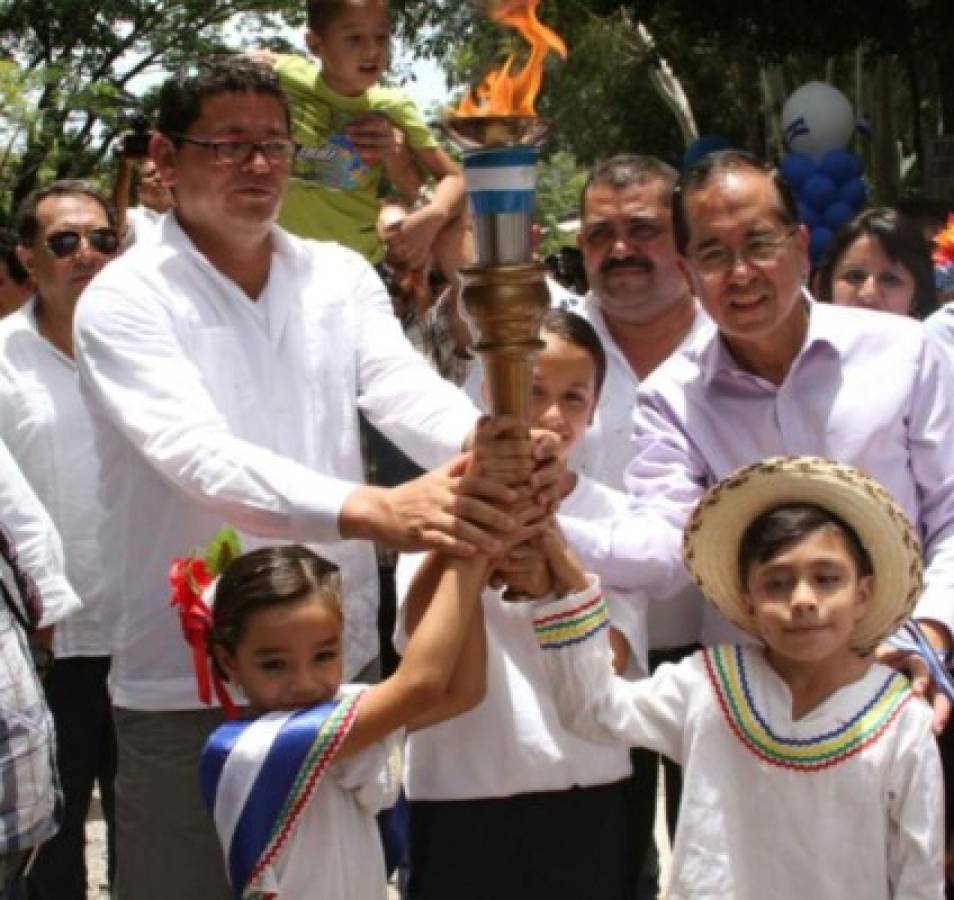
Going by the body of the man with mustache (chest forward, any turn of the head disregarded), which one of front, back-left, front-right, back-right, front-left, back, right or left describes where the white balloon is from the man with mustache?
back

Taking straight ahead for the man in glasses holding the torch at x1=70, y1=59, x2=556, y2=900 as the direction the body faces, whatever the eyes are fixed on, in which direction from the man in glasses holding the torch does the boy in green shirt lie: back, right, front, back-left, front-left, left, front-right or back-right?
back-left

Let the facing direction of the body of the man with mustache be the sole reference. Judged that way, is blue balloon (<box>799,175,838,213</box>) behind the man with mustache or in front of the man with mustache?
behind

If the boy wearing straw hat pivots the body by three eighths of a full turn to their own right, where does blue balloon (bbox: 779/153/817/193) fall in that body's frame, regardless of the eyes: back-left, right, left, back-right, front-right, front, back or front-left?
front-right

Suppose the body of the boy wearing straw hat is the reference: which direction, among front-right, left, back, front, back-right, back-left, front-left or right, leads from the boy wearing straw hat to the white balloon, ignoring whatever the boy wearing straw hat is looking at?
back

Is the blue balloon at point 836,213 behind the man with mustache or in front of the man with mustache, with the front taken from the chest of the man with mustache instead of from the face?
behind

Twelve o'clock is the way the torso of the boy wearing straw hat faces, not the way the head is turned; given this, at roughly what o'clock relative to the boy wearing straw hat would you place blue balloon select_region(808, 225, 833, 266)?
The blue balloon is roughly at 6 o'clock from the boy wearing straw hat.

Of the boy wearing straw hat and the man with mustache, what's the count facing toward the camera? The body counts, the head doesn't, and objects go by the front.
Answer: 2

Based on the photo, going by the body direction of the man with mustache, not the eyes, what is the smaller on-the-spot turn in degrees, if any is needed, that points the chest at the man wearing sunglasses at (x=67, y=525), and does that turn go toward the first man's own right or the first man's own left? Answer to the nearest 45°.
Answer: approximately 90° to the first man's own right

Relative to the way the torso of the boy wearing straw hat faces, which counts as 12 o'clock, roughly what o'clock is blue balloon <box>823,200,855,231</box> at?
The blue balloon is roughly at 6 o'clock from the boy wearing straw hat.

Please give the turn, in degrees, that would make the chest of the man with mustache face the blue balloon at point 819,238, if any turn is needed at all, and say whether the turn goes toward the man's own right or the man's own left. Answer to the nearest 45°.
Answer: approximately 180°

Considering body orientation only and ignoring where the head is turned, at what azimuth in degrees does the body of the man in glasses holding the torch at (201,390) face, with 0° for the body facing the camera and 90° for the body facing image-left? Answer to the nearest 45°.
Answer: approximately 315°

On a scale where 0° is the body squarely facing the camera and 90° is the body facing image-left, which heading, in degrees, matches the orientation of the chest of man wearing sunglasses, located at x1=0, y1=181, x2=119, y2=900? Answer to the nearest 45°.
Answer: approximately 315°
